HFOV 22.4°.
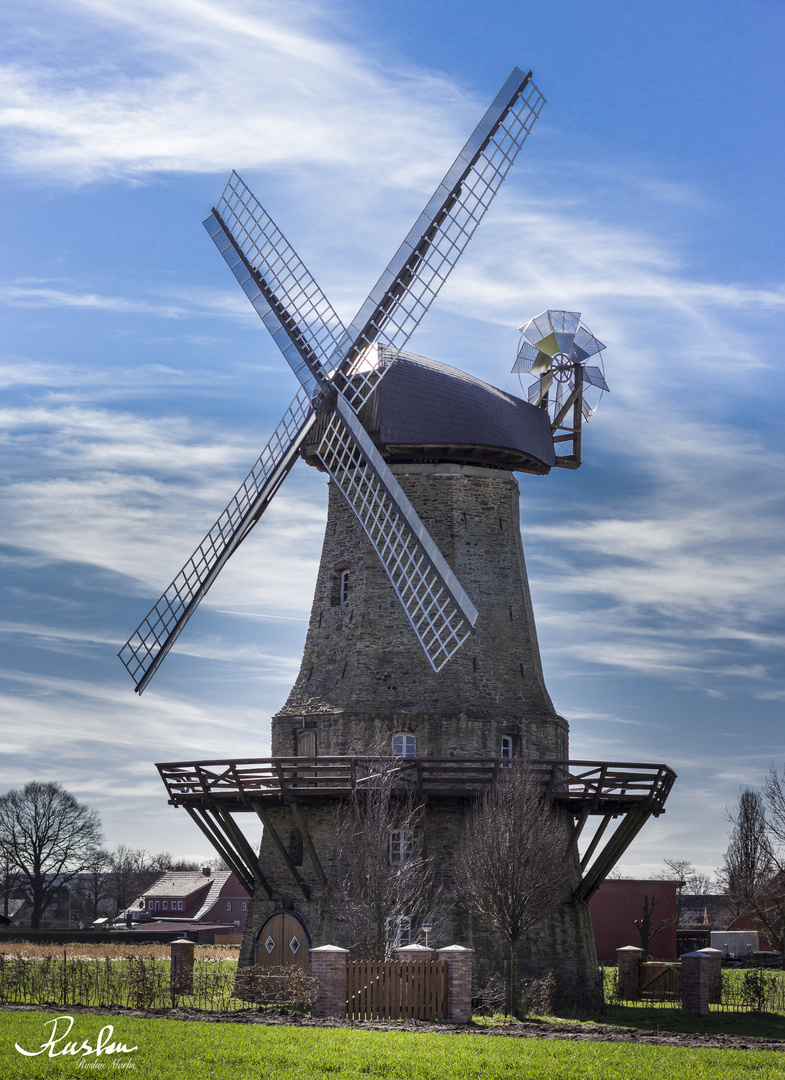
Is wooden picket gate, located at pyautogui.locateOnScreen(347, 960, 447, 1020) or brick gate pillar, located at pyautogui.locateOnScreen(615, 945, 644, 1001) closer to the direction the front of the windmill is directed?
the wooden picket gate

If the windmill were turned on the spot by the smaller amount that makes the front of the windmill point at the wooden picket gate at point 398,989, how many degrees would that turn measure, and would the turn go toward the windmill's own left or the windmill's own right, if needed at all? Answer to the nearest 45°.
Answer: approximately 45° to the windmill's own left

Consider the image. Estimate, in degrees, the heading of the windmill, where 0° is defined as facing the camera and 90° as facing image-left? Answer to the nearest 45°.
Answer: approximately 45°
